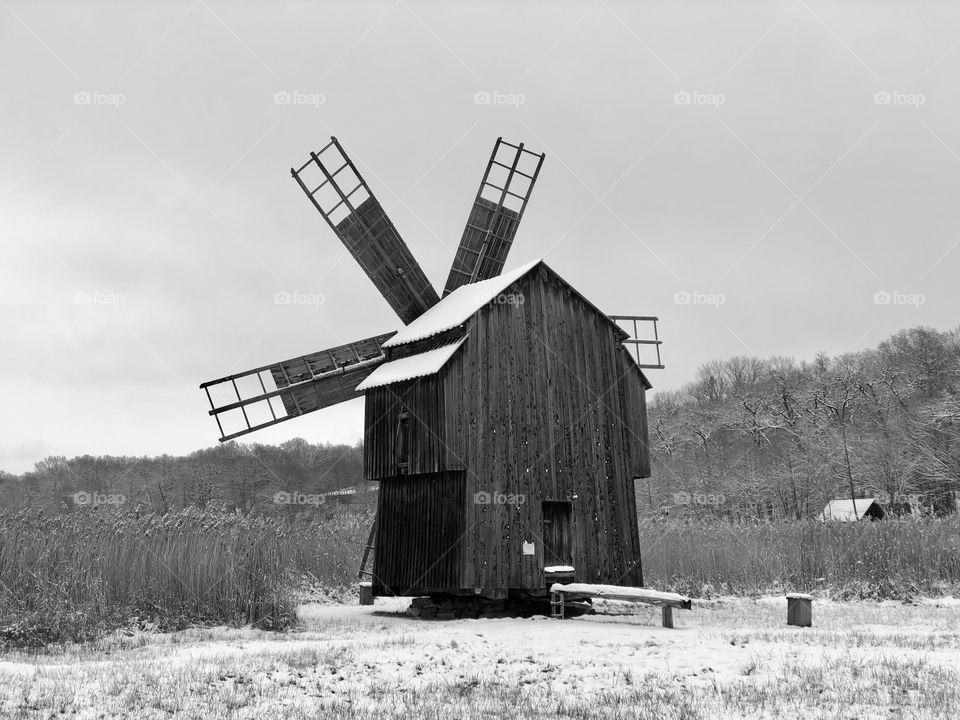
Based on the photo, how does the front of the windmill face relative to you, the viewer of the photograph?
facing away from the viewer and to the left of the viewer
